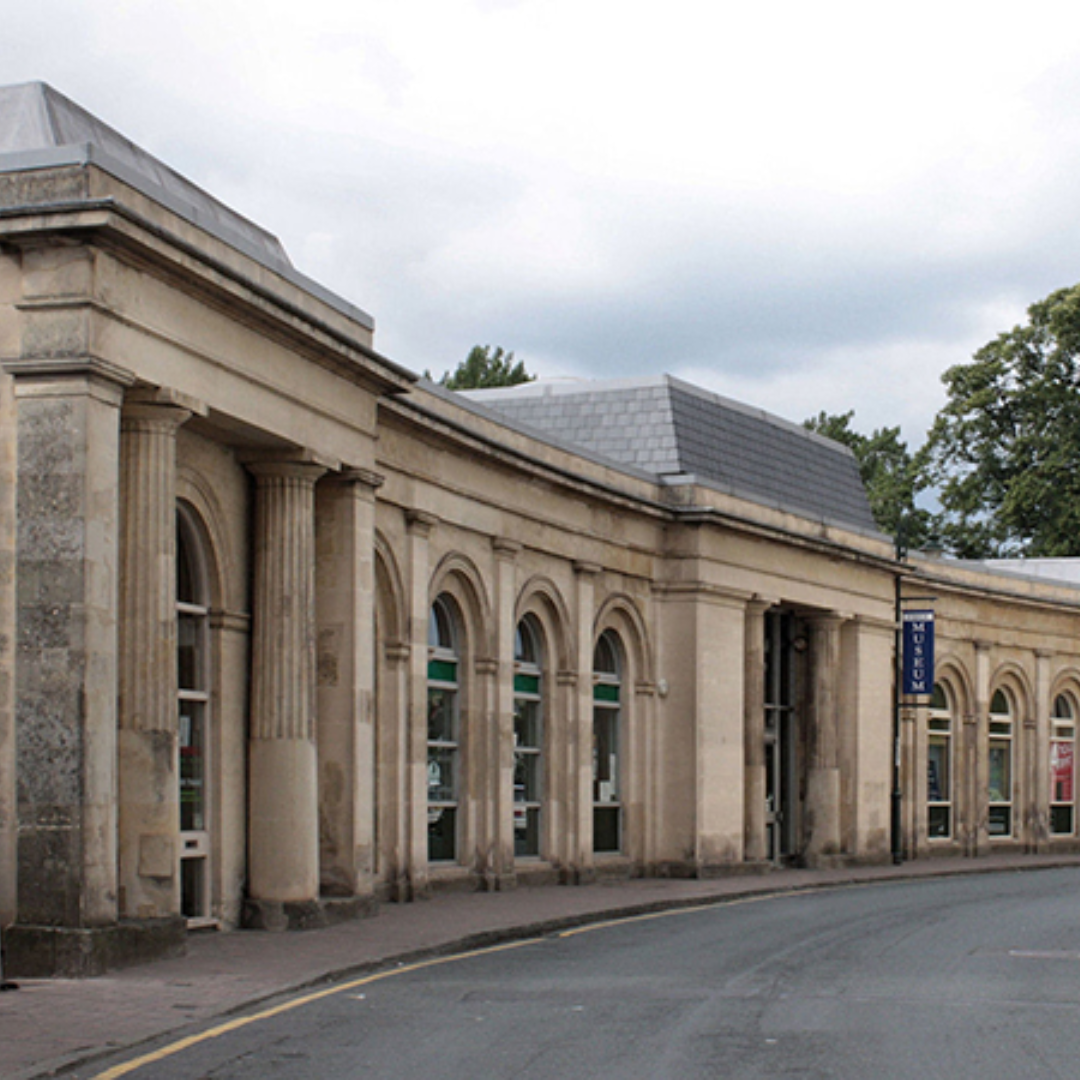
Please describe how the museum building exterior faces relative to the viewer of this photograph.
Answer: facing the viewer and to the right of the viewer

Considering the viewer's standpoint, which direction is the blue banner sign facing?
facing the viewer
